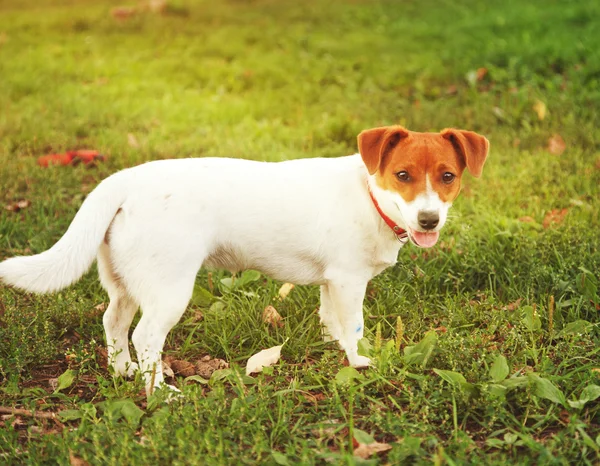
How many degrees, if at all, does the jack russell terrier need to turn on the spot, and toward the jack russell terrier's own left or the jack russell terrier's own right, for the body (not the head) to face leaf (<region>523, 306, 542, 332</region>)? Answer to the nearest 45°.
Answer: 0° — it already faces it

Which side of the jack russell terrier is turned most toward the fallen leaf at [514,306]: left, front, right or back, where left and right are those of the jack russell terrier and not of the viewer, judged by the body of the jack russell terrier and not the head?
front

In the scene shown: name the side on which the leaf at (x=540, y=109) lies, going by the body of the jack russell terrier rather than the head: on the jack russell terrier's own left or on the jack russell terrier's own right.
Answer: on the jack russell terrier's own left

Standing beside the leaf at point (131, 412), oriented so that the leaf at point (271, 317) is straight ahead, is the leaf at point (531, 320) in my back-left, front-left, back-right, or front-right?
front-right

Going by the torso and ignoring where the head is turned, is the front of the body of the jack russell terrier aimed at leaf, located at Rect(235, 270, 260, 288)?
no

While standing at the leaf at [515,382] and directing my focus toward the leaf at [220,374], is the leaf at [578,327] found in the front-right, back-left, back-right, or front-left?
back-right

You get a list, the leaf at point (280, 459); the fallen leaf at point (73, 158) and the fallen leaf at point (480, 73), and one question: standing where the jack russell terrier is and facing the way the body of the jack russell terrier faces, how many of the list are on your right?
1

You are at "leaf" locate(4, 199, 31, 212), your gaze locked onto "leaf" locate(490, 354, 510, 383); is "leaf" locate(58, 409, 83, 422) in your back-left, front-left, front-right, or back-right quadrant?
front-right

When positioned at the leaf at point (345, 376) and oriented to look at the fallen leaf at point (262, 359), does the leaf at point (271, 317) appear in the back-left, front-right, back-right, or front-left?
front-right

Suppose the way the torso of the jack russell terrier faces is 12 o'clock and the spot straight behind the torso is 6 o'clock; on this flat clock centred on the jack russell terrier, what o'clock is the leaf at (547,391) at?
The leaf is roughly at 1 o'clock from the jack russell terrier.

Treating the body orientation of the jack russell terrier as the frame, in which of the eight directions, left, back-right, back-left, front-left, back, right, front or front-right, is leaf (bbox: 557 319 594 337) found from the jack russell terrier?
front

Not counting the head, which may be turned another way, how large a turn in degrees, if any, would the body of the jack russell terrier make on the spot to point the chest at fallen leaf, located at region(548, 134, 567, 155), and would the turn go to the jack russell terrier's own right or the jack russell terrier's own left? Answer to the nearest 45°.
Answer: approximately 45° to the jack russell terrier's own left

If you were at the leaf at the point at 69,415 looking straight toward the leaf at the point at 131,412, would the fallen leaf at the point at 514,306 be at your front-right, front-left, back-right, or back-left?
front-left

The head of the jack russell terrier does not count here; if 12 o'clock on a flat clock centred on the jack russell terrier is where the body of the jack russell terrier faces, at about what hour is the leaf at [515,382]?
The leaf is roughly at 1 o'clock from the jack russell terrier.

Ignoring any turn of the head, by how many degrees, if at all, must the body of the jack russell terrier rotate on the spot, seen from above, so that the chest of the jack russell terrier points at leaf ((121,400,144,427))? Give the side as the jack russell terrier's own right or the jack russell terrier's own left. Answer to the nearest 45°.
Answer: approximately 135° to the jack russell terrier's own right

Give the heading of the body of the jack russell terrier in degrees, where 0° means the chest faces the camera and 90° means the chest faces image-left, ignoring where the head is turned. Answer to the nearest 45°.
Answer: approximately 270°

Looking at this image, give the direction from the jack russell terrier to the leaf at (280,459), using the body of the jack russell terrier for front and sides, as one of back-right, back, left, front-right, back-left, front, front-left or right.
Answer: right
